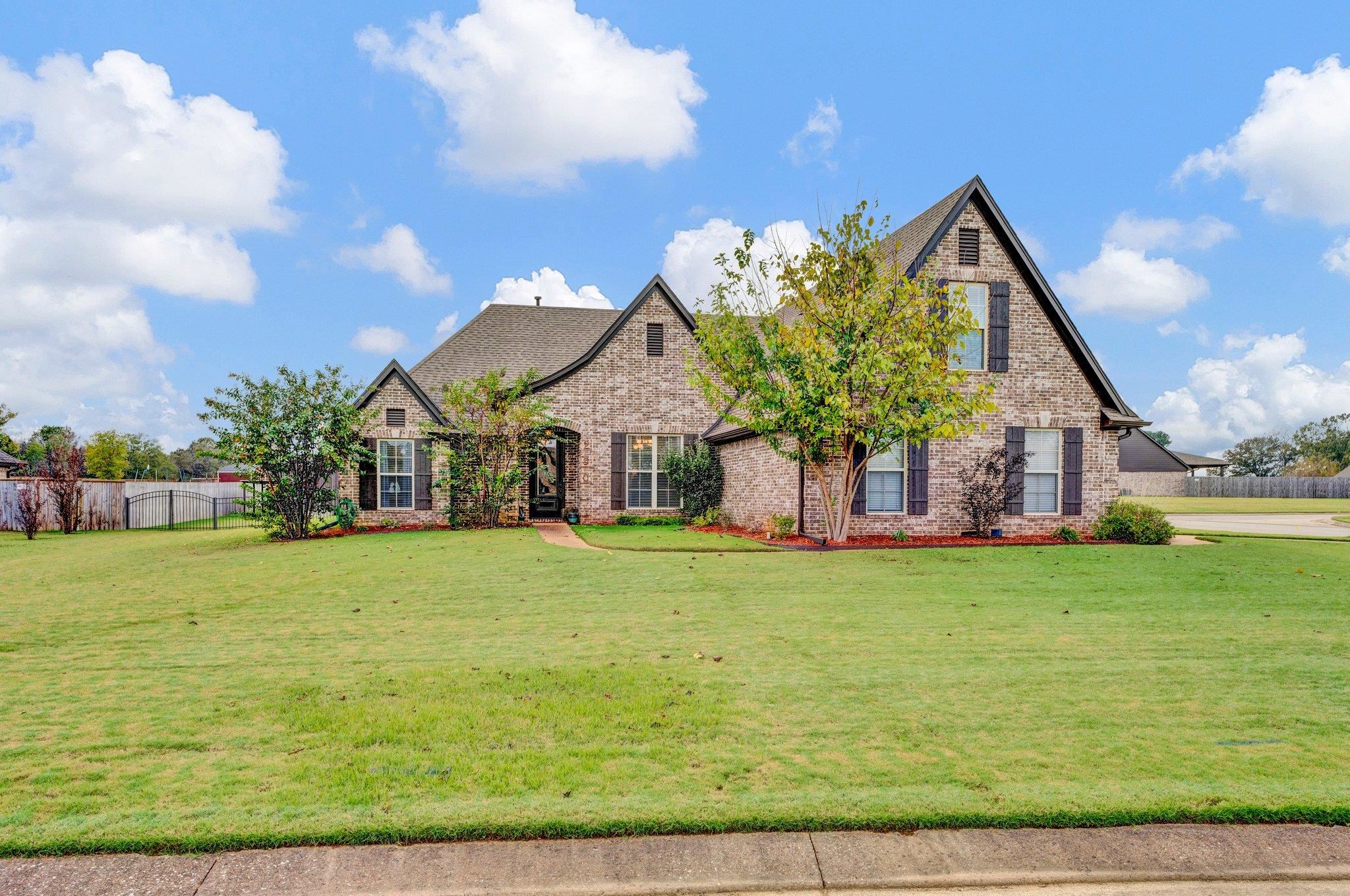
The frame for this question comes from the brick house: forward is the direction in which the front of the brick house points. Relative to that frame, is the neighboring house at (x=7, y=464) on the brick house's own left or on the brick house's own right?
on the brick house's own right

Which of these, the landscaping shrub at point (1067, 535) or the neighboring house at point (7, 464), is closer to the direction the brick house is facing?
the landscaping shrub

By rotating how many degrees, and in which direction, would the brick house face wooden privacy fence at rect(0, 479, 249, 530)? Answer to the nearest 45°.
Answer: approximately 90° to its right

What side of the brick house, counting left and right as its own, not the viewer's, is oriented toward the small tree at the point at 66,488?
right

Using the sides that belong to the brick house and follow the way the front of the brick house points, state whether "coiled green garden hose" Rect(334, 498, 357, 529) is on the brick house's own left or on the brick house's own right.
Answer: on the brick house's own right

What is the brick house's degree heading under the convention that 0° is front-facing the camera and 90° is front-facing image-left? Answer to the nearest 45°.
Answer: approximately 0°

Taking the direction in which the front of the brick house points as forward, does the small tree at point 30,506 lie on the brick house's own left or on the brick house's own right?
on the brick house's own right
